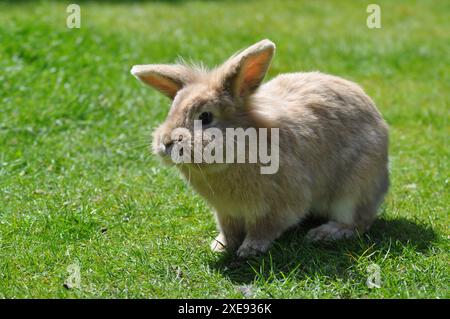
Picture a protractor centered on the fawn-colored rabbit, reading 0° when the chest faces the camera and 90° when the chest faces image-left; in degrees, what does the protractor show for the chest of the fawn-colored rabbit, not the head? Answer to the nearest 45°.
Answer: approximately 45°
